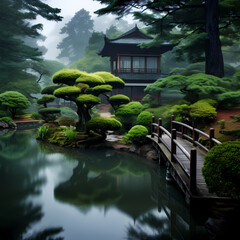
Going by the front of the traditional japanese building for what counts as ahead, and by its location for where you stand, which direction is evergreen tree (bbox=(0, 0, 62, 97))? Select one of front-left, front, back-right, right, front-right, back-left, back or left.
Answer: right

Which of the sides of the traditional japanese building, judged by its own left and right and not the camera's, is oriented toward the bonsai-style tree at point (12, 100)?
right

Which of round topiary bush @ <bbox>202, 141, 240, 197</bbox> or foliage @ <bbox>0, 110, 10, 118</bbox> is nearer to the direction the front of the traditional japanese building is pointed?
the round topiary bush

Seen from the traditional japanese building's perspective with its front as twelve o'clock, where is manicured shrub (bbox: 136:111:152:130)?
The manicured shrub is roughly at 12 o'clock from the traditional japanese building.

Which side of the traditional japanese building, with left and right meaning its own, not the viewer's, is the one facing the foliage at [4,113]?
right

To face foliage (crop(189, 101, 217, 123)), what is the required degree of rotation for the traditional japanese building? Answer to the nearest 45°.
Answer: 0° — it already faces it

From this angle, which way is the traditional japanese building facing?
toward the camera

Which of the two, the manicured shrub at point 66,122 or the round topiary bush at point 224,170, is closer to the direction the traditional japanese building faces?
the round topiary bush

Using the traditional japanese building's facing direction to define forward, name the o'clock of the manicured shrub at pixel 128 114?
The manicured shrub is roughly at 12 o'clock from the traditional japanese building.

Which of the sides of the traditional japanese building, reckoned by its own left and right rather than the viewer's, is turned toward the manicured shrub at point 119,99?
front

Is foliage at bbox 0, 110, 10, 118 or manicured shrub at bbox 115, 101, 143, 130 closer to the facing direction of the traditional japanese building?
the manicured shrub

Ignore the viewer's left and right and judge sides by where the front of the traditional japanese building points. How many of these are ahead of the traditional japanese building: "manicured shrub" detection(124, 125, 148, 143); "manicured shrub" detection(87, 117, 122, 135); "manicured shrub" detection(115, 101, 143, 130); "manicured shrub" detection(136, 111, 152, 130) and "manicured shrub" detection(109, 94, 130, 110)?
5
